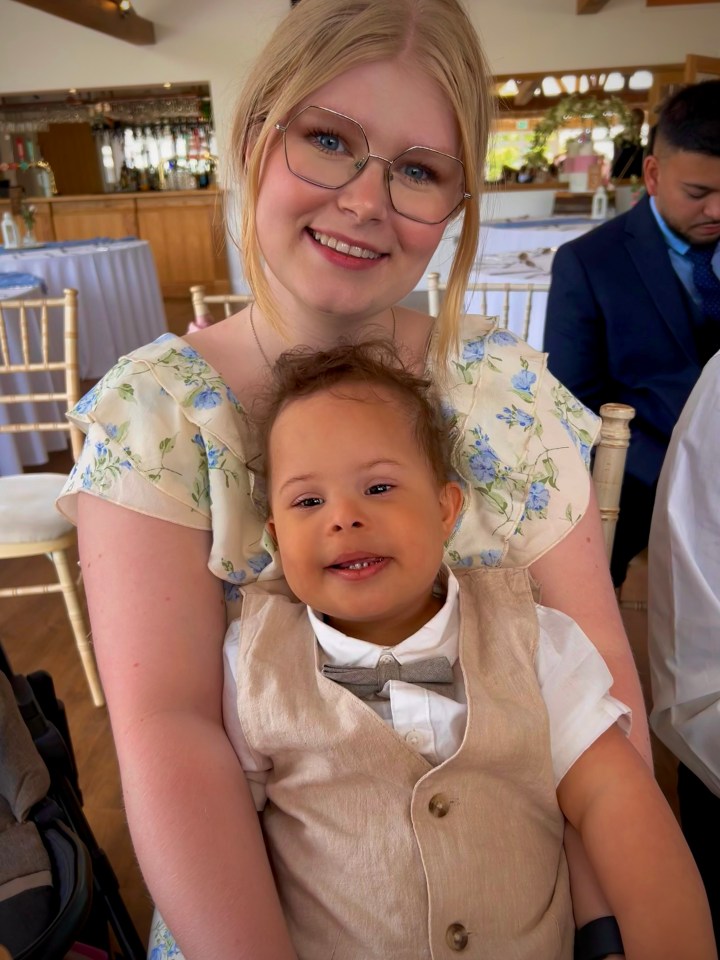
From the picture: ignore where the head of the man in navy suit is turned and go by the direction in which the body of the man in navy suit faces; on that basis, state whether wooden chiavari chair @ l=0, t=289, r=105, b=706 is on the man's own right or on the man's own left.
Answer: on the man's own right

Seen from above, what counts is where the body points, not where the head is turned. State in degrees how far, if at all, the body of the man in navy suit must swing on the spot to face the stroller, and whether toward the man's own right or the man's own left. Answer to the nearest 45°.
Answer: approximately 45° to the man's own right
